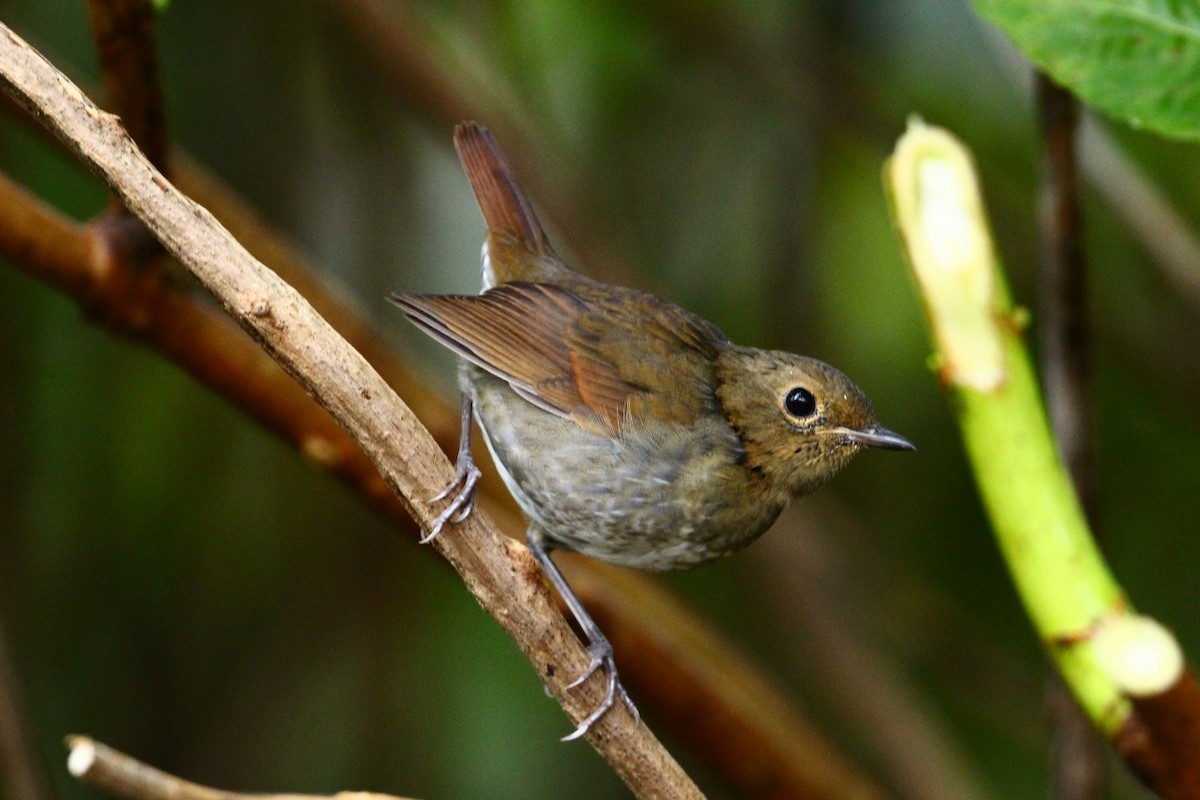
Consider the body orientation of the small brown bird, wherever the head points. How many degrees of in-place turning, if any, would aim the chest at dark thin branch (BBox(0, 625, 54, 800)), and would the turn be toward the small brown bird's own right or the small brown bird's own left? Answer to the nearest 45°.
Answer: approximately 180°

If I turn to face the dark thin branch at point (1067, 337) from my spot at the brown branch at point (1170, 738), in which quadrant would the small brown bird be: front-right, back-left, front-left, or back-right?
front-left

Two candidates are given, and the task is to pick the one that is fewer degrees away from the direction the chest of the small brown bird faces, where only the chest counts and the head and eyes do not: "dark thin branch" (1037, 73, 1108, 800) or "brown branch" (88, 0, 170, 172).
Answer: the dark thin branch

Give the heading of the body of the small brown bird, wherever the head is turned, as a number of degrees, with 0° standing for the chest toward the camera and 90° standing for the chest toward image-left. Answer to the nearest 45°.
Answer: approximately 270°

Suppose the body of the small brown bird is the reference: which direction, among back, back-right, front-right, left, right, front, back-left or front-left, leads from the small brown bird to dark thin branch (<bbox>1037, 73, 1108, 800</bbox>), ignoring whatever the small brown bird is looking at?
front

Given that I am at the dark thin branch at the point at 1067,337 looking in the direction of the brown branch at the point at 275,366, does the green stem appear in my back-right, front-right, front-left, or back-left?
front-left

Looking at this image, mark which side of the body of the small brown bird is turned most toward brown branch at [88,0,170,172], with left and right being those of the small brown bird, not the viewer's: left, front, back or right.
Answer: back

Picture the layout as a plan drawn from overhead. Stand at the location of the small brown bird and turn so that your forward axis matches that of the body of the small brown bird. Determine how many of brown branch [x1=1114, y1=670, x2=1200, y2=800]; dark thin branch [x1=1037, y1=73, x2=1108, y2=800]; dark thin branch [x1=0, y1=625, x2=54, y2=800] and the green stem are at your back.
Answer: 1
